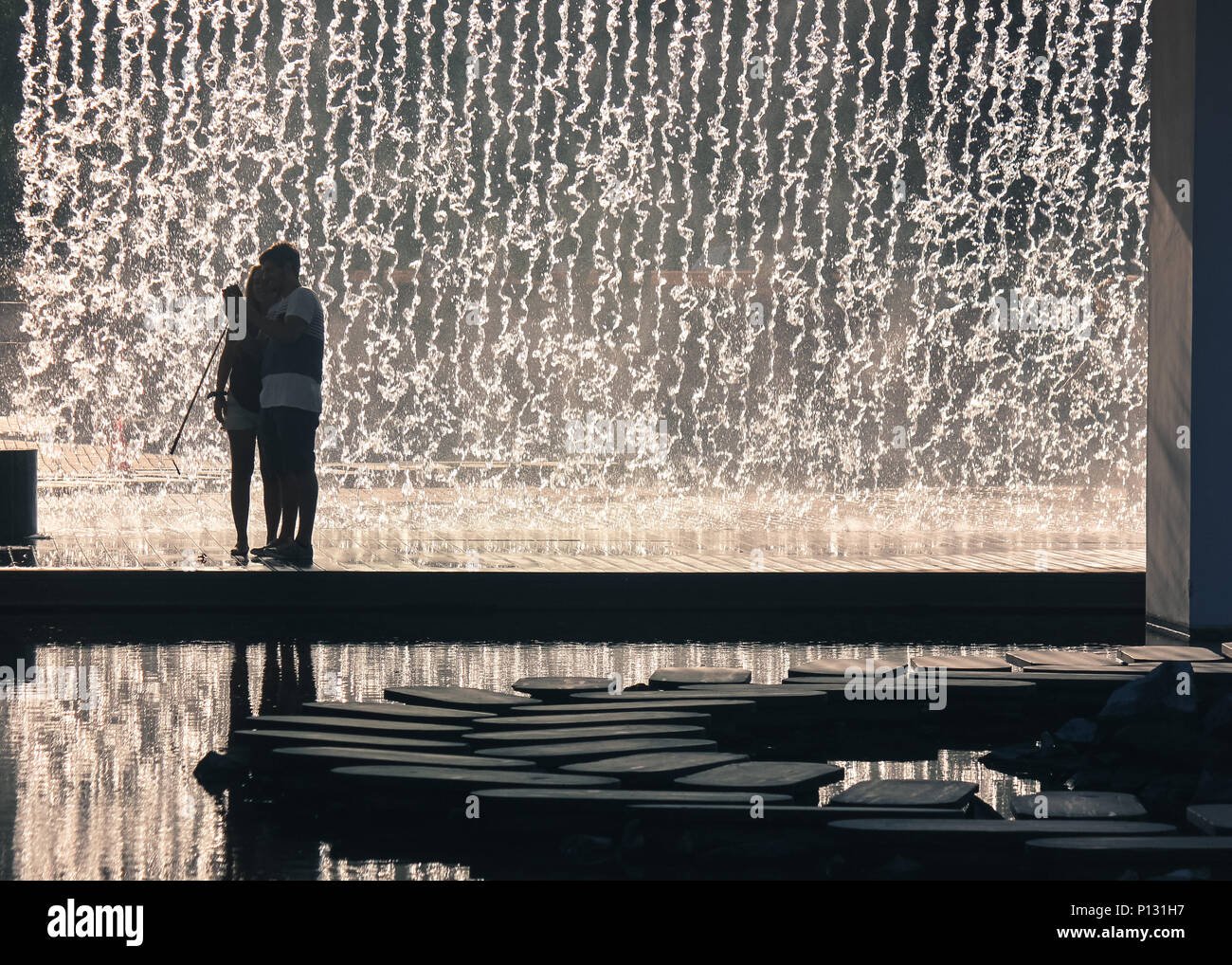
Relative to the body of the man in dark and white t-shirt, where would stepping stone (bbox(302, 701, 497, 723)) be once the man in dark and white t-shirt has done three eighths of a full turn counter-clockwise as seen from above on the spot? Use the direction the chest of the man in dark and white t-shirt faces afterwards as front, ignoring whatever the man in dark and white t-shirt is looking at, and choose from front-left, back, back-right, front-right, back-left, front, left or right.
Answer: front-right

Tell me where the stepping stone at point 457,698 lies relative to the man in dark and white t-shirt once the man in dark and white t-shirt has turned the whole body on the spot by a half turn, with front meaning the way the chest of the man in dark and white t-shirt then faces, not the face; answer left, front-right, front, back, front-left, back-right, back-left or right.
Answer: right

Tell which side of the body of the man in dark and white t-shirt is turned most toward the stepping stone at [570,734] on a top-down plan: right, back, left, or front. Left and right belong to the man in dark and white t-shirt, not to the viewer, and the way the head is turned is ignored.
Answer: left

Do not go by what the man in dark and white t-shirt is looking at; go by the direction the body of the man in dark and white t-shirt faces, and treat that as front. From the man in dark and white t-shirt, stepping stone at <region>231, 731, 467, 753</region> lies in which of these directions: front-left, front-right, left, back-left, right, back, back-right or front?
left

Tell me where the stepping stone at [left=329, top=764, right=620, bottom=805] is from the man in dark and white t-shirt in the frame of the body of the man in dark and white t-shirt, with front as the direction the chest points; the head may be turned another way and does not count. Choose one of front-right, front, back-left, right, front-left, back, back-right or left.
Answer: left

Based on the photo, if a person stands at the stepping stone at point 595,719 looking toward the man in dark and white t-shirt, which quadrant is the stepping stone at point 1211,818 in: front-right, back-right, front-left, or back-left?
back-right

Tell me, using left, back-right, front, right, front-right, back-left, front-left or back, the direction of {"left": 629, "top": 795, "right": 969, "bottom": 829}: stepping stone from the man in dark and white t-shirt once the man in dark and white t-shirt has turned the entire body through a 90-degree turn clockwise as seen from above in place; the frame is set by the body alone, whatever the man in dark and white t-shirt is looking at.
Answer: back

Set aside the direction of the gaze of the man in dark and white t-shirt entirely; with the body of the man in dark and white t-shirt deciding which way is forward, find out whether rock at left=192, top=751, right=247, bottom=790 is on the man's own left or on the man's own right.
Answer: on the man's own left

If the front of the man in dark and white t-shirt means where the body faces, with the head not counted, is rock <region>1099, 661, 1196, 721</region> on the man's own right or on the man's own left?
on the man's own left

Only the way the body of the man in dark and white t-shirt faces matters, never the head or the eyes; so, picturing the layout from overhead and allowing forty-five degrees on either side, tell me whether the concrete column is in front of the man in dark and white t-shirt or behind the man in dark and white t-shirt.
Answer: behind

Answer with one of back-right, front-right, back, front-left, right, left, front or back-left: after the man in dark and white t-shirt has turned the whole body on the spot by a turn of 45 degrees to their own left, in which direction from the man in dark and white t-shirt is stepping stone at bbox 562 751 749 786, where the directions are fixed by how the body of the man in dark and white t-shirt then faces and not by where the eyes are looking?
front-left

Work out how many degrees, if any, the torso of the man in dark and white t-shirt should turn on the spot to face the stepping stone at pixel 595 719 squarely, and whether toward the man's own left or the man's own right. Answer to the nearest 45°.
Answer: approximately 90° to the man's own left

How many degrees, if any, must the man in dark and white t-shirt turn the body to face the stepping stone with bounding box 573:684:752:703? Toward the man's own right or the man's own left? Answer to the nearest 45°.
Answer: approximately 90° to the man's own left

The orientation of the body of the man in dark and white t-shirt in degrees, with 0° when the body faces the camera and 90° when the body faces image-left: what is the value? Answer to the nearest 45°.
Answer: approximately 90°

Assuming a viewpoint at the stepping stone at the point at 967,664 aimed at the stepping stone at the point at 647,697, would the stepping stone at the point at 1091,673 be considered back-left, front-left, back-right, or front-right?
back-left

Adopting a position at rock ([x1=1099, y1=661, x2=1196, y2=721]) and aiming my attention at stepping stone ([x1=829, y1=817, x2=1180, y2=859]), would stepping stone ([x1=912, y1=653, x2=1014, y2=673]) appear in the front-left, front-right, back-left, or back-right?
back-right
